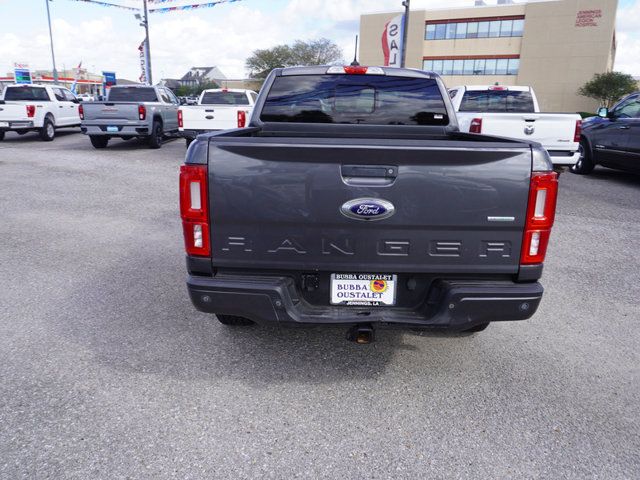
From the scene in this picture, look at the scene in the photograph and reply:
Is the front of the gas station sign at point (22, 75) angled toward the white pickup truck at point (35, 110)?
yes

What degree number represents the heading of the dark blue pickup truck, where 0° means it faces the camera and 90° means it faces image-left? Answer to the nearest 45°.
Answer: approximately 135°

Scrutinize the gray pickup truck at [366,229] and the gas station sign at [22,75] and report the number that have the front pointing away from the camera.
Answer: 1

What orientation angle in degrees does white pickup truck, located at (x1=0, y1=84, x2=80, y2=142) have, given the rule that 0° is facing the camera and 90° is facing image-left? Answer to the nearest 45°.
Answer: approximately 225°

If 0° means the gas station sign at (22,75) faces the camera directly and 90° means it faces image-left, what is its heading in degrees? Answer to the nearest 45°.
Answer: approximately 0°

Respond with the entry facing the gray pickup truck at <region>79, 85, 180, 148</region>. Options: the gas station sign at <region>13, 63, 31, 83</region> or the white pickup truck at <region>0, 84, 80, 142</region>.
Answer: the gas station sign
